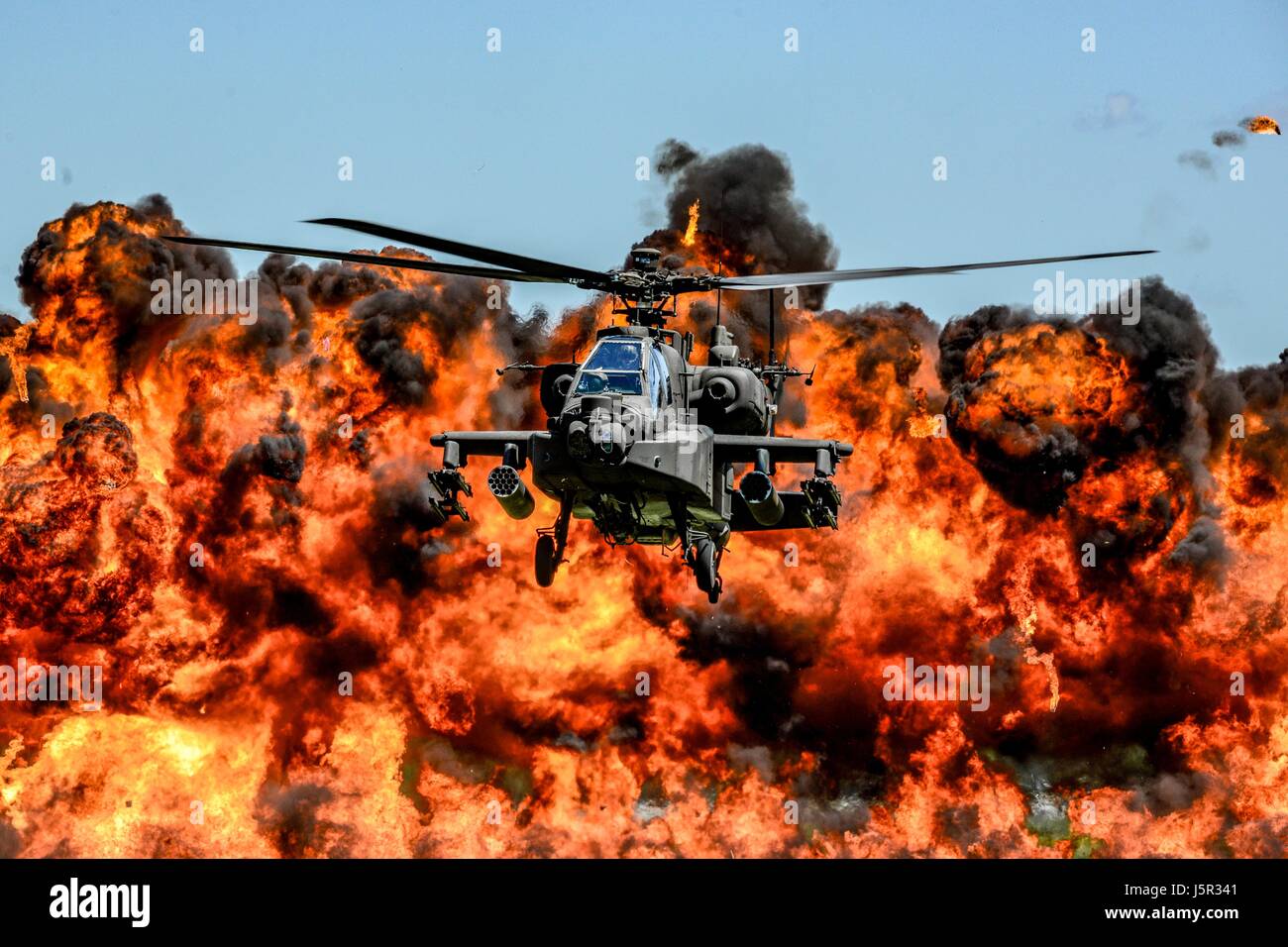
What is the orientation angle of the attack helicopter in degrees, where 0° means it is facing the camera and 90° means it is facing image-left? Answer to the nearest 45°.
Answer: approximately 0°
